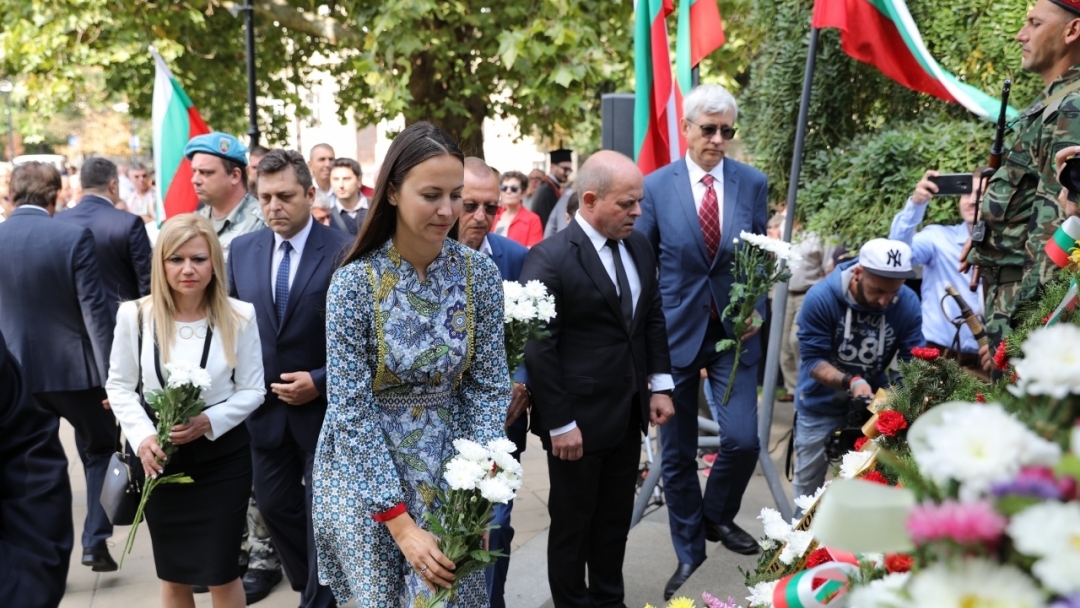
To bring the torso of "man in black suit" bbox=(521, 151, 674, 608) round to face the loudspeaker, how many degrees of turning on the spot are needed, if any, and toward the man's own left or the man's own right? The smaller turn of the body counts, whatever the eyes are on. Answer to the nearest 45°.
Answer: approximately 135° to the man's own left

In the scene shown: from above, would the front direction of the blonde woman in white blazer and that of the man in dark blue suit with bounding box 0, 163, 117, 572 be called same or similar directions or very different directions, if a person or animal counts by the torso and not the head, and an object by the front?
very different directions

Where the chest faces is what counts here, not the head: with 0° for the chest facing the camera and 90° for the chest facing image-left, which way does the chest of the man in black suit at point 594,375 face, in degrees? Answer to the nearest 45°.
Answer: approximately 315°

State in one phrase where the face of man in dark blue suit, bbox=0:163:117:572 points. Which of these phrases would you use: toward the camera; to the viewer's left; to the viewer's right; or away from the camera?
away from the camera

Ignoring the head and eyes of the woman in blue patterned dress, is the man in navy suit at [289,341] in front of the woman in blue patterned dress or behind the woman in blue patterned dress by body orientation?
behind

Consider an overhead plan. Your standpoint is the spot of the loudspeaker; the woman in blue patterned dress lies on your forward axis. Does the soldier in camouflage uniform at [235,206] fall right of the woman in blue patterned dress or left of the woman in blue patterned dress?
right

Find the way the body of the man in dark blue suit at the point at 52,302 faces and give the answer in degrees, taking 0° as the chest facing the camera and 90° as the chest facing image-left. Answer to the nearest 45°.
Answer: approximately 180°

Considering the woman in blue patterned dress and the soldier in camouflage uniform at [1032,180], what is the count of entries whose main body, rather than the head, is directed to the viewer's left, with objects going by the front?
1
